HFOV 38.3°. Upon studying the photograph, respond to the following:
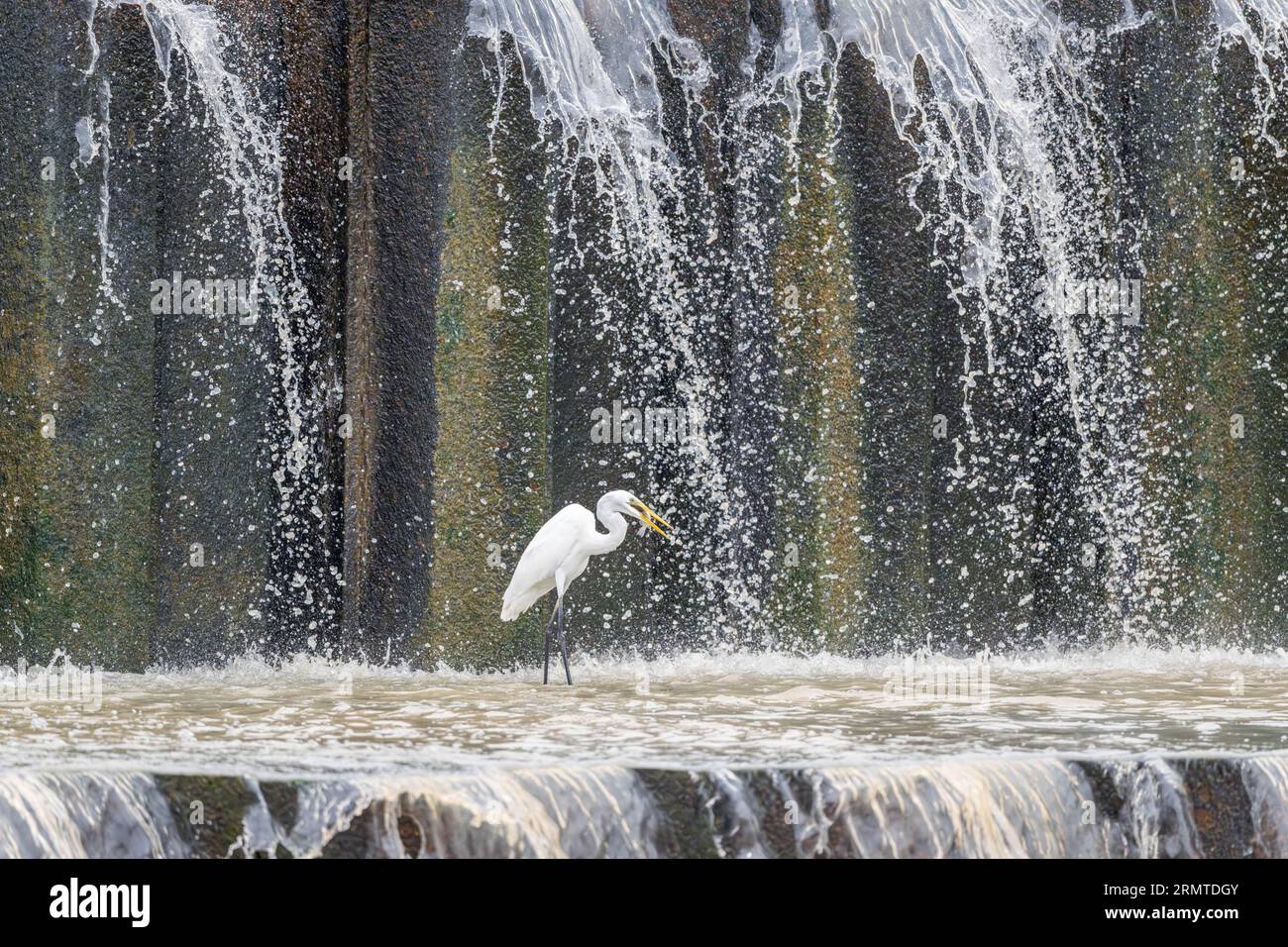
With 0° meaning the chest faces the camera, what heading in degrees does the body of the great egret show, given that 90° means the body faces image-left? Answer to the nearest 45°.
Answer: approximately 270°

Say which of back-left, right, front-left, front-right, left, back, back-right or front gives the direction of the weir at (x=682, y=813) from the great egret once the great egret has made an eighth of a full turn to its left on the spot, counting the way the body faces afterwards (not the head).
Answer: back-right
